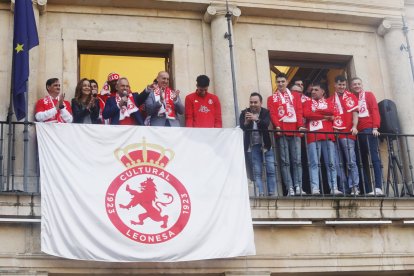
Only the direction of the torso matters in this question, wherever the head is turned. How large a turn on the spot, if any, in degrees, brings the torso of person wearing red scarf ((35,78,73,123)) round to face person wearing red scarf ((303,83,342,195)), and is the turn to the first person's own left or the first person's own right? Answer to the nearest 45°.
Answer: approximately 45° to the first person's own left

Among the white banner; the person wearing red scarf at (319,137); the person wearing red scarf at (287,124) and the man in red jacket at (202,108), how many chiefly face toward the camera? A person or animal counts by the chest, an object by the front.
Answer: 4

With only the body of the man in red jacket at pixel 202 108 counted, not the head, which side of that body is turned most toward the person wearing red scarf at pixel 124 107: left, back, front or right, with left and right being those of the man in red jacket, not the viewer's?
right

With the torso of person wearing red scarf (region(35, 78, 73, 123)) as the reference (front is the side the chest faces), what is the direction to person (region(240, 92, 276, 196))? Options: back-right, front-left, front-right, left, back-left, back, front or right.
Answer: front-left

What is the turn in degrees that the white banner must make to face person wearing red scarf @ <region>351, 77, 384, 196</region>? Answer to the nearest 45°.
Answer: approximately 90° to its left

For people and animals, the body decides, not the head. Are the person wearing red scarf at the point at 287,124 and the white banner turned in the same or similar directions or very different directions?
same or similar directions

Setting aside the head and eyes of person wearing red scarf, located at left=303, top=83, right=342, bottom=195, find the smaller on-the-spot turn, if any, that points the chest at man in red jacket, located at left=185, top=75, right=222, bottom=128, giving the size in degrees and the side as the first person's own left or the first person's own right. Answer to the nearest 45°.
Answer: approximately 90° to the first person's own right

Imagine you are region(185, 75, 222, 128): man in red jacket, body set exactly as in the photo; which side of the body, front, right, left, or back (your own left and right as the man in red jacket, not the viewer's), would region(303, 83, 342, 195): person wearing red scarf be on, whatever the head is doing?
left

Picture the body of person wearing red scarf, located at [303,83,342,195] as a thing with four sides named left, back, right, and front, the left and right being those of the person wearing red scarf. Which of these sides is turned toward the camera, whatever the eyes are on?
front

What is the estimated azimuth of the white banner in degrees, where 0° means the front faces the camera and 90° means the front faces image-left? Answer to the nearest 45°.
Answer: approximately 0°

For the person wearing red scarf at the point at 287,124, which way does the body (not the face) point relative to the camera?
toward the camera

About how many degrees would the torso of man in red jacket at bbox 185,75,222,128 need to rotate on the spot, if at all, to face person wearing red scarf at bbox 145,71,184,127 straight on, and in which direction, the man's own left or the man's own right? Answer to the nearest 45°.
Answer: approximately 90° to the man's own right
